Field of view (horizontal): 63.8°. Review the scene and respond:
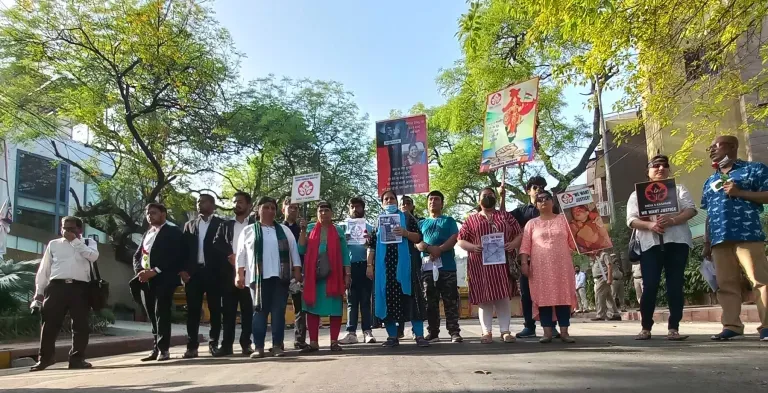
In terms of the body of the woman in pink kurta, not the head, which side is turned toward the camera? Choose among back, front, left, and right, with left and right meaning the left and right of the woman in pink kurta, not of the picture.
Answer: front

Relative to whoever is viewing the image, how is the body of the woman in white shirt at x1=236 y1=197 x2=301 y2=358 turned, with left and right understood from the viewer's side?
facing the viewer

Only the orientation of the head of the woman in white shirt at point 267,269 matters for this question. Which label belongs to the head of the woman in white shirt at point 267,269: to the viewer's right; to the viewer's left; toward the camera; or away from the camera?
toward the camera

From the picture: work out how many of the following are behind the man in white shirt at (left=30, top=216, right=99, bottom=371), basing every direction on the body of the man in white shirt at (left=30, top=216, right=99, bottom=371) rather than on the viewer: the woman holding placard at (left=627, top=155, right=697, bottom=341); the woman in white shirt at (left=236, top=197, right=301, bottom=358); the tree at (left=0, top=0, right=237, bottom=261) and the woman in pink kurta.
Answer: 1

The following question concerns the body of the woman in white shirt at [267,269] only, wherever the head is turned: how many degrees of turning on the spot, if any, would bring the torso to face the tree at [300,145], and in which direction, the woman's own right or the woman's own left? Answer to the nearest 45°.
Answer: approximately 180°

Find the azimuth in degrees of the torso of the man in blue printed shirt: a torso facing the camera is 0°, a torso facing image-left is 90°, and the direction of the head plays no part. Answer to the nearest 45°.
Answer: approximately 45°

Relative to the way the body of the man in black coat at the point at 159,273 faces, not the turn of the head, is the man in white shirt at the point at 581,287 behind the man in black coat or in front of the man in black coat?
behind

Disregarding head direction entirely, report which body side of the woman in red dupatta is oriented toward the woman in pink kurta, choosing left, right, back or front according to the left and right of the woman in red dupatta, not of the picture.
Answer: left

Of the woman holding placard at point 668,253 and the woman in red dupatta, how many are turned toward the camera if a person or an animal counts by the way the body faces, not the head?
2

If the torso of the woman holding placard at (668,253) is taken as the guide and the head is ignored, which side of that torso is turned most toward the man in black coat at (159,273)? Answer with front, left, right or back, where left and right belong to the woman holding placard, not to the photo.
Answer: right

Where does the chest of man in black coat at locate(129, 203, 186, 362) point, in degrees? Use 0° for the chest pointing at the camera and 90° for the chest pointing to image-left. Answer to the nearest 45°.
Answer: approximately 45°

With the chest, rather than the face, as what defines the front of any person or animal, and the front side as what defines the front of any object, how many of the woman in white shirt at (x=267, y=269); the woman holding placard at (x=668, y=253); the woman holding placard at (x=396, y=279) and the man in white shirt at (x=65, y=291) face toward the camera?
4

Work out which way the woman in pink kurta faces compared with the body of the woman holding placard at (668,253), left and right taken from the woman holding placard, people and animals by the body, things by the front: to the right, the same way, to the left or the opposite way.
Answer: the same way

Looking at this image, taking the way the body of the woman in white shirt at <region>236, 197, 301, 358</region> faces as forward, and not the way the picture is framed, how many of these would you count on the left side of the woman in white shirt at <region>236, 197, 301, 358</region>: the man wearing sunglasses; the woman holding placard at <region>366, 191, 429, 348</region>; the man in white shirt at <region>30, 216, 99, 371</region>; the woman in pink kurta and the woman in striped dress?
4

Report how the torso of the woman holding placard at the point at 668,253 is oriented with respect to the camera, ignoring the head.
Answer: toward the camera

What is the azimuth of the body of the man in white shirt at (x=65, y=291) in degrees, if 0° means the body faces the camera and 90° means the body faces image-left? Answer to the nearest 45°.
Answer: approximately 0°
